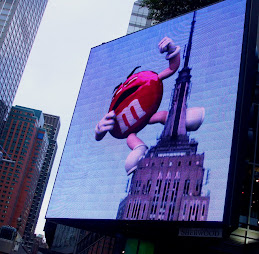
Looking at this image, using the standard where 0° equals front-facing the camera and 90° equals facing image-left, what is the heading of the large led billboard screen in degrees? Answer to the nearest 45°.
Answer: approximately 45°
